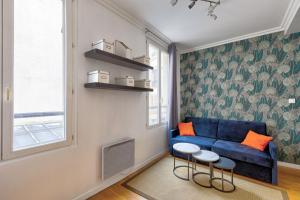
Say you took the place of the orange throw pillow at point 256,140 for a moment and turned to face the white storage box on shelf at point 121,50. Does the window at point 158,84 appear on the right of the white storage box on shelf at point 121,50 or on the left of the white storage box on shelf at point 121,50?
right

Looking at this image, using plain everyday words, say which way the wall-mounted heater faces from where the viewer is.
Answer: facing the viewer and to the right of the viewer

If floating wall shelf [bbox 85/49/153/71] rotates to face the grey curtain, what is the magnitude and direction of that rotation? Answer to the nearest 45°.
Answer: approximately 90° to its left

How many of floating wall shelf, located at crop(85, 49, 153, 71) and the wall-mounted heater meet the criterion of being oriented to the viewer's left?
0

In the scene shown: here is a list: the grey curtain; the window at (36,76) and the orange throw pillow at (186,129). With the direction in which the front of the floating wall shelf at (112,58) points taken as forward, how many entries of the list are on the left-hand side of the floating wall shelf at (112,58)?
2

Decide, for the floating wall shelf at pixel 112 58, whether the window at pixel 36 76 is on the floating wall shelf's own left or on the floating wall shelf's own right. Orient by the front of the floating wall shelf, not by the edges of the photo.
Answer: on the floating wall shelf's own right

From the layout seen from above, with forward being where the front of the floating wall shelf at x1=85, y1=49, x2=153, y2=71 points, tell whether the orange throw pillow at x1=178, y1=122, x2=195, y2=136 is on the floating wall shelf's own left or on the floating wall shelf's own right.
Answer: on the floating wall shelf's own left

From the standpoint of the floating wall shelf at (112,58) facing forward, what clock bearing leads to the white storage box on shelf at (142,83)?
The white storage box on shelf is roughly at 9 o'clock from the floating wall shelf.

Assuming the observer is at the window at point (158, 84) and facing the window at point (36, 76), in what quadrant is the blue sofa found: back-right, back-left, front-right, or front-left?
back-left
